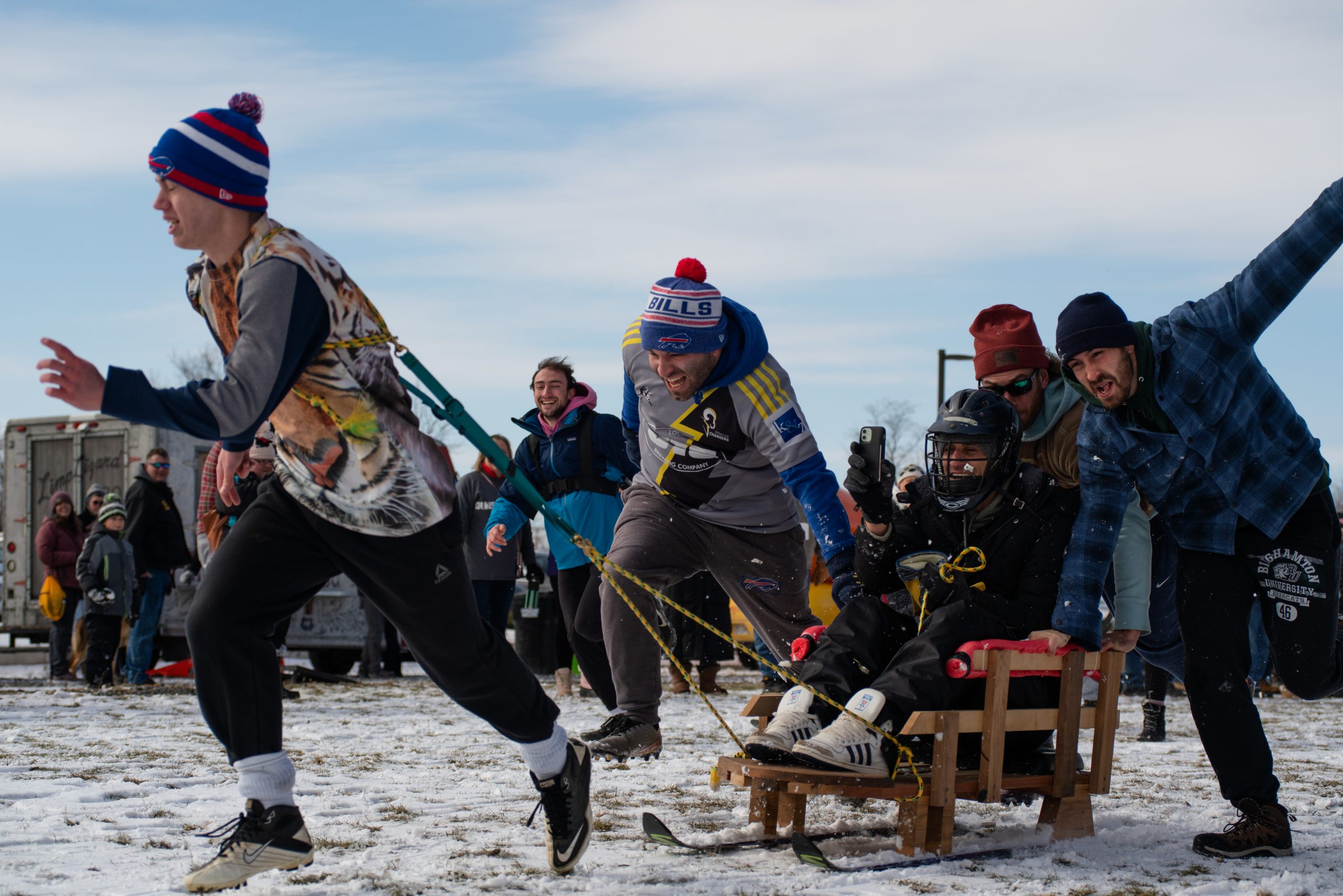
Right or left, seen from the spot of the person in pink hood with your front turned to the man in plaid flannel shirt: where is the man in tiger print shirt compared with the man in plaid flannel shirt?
right

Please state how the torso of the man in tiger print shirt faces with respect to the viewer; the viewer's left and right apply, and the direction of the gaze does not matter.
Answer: facing to the left of the viewer

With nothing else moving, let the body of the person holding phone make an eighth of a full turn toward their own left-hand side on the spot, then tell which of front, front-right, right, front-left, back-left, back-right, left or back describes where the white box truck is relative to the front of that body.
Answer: back-right

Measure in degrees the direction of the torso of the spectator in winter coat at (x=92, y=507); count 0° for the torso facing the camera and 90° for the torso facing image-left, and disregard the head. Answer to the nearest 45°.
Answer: approximately 315°

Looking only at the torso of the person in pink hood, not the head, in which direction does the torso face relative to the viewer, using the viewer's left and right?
facing the viewer and to the left of the viewer

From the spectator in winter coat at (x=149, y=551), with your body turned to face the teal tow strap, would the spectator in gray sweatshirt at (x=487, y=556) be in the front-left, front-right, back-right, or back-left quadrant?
front-left

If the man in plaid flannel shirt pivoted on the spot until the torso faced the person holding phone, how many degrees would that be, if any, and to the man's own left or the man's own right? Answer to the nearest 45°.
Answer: approximately 45° to the man's own right

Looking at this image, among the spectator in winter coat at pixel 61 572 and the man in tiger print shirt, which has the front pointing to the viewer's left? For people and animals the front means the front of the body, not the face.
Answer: the man in tiger print shirt

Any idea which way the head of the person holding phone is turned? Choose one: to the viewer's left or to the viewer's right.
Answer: to the viewer's left
